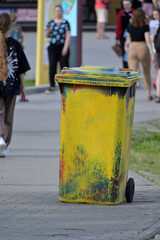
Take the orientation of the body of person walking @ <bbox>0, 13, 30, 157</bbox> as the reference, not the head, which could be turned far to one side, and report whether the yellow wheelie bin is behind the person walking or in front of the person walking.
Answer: behind

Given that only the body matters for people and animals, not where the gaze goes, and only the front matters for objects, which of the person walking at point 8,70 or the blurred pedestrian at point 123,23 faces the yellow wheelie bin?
the blurred pedestrian

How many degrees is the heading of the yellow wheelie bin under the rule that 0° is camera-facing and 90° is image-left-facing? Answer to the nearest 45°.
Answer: approximately 0°

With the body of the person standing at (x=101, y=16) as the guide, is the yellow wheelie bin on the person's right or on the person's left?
on the person's right

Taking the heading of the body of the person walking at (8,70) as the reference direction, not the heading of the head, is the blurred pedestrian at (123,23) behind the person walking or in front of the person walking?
in front

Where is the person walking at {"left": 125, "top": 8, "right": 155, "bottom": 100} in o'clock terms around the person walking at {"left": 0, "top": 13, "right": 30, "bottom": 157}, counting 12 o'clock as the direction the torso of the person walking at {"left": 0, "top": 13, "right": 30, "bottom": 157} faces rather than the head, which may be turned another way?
the person walking at {"left": 125, "top": 8, "right": 155, "bottom": 100} is roughly at 1 o'clock from the person walking at {"left": 0, "top": 13, "right": 30, "bottom": 157}.

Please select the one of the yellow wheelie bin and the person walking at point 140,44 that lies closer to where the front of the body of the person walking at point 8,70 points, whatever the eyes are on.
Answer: the person walking

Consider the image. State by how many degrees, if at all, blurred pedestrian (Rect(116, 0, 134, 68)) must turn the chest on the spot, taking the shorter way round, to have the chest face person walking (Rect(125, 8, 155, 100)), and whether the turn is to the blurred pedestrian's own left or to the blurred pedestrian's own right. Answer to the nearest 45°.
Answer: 0° — they already face them

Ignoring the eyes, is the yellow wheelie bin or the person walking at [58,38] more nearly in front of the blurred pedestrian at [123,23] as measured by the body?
the yellow wheelie bin

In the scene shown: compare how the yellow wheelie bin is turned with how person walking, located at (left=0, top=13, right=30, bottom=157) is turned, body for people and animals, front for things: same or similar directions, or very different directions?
very different directions

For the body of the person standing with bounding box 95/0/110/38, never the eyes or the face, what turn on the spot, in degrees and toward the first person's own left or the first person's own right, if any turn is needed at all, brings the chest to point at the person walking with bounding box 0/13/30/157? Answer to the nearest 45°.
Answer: approximately 90° to the first person's own right

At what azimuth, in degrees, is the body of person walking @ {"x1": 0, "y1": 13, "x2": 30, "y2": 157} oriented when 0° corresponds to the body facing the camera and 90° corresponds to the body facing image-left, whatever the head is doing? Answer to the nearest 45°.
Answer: approximately 180°
